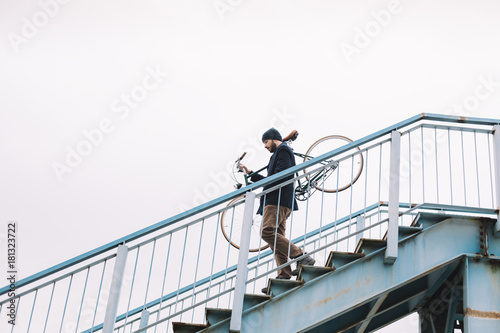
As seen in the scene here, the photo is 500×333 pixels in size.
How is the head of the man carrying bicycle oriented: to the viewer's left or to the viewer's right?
to the viewer's left

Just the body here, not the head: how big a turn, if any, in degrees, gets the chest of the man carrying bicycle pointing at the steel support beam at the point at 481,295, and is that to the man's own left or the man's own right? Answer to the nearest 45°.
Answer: approximately 180°

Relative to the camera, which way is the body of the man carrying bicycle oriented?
to the viewer's left
